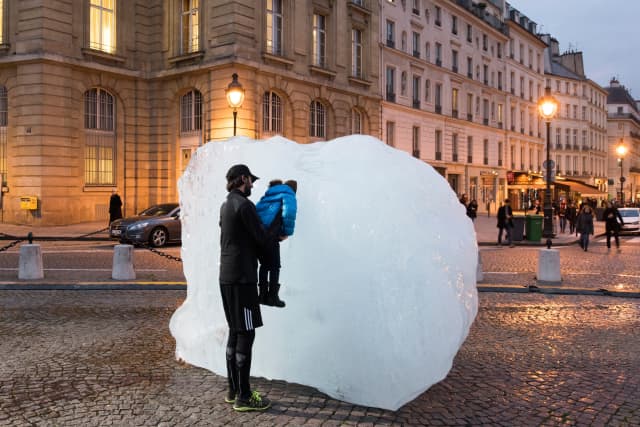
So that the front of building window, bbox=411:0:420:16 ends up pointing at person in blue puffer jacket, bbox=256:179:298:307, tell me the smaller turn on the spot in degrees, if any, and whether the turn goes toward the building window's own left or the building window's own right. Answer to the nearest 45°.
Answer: approximately 45° to the building window's own left

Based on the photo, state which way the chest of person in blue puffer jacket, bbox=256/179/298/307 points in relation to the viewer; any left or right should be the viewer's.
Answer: facing to the right of the viewer

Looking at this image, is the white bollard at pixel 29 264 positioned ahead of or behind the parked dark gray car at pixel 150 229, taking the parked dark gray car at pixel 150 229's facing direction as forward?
ahead

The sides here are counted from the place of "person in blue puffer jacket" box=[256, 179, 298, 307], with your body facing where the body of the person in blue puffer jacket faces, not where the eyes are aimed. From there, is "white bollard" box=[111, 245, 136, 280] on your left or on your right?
on your left

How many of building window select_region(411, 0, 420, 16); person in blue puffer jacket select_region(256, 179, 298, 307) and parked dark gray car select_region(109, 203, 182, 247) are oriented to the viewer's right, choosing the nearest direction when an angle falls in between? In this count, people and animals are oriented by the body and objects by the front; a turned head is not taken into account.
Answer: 1

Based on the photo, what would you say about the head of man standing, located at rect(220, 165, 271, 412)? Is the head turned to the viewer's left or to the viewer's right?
to the viewer's right

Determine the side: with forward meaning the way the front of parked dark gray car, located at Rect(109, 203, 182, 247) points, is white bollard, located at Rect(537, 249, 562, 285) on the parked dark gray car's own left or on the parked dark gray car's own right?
on the parked dark gray car's own left
